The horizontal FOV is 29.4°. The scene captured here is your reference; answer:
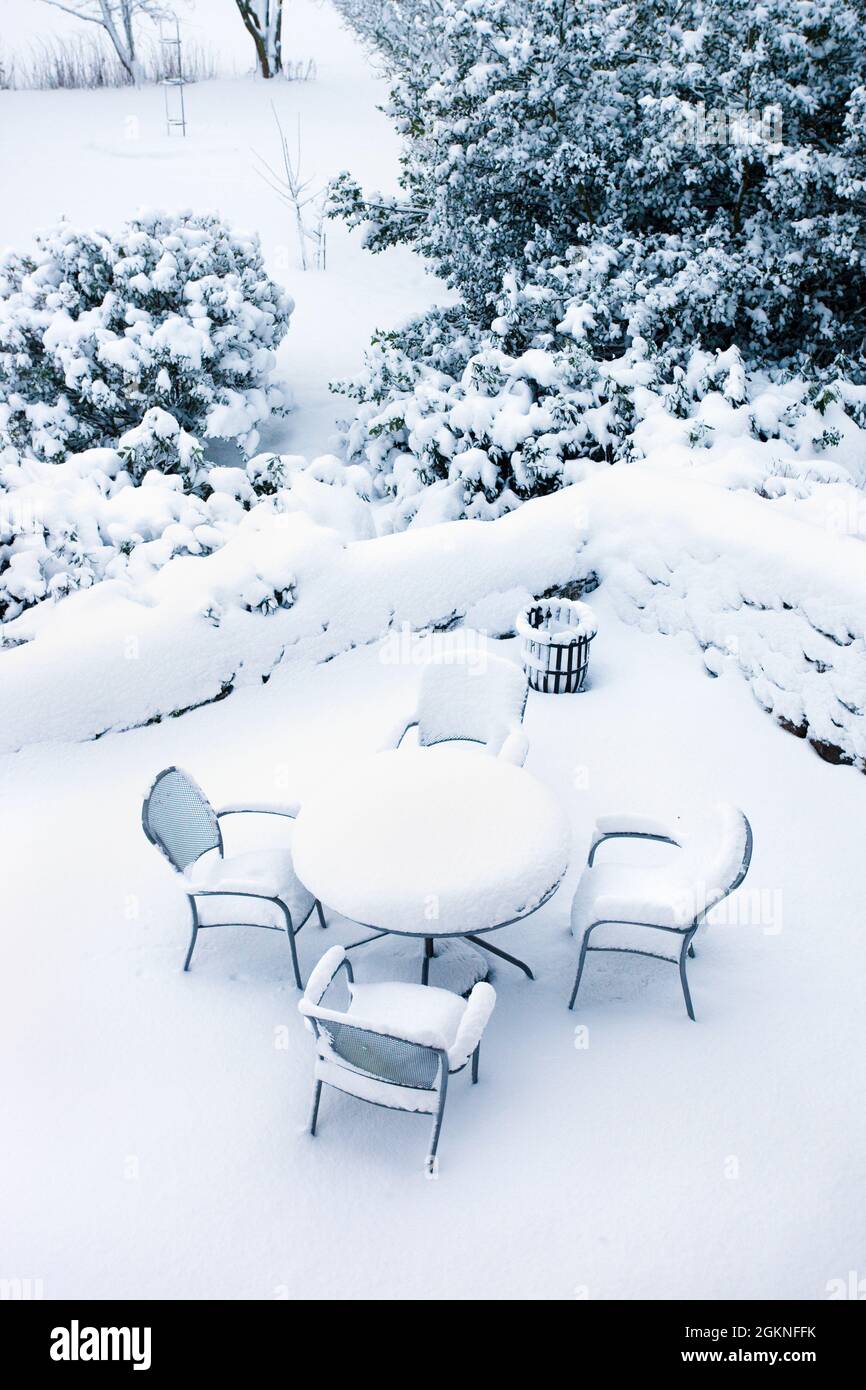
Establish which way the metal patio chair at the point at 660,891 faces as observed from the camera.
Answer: facing to the left of the viewer

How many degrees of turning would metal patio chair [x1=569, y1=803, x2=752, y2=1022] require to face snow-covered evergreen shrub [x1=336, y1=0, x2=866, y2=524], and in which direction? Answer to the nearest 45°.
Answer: approximately 90° to its right

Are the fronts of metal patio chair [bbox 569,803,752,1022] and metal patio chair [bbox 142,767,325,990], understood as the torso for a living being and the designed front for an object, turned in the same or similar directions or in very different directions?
very different directions

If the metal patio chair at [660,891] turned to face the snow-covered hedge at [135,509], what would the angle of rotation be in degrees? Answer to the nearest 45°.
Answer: approximately 45° to its right

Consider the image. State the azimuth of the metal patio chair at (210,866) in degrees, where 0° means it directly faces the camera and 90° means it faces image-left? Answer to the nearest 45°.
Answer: approximately 270°

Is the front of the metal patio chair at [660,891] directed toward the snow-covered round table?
yes

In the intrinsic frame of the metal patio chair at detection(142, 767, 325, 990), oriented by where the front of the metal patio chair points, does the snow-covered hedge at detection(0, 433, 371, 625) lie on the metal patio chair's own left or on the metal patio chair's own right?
on the metal patio chair's own left

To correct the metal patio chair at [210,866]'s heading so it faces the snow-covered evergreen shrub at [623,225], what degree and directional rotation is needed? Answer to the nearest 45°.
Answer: approximately 45° to its left

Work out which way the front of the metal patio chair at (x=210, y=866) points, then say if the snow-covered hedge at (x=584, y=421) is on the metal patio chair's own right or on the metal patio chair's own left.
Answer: on the metal patio chair's own left

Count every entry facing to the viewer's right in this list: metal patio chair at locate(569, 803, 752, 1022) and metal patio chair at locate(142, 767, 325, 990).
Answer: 1

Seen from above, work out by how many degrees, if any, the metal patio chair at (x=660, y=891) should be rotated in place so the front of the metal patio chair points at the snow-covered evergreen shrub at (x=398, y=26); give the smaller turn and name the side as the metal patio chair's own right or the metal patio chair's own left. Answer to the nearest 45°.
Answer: approximately 90° to the metal patio chair's own right
